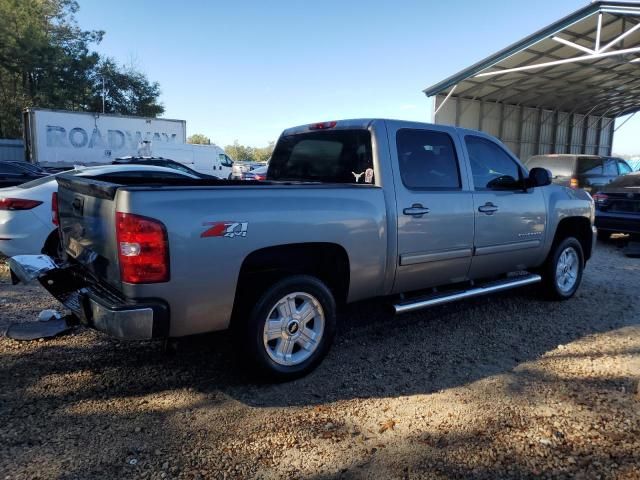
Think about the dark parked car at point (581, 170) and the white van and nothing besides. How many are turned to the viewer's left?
0

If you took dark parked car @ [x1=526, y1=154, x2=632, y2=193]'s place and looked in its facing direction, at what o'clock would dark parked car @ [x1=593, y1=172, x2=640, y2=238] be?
dark parked car @ [x1=593, y1=172, x2=640, y2=238] is roughly at 4 o'clock from dark parked car @ [x1=526, y1=154, x2=632, y2=193].

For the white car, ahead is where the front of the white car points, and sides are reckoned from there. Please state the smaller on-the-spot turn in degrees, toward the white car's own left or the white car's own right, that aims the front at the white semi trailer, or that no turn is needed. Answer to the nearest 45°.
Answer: approximately 45° to the white car's own left

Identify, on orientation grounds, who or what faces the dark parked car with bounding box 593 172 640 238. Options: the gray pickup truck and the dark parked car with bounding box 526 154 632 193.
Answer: the gray pickup truck

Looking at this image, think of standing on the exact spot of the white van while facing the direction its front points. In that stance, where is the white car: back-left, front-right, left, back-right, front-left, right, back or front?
right

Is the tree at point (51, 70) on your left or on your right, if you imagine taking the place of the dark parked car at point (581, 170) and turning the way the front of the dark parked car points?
on your left

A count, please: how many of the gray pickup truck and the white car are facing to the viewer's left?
0

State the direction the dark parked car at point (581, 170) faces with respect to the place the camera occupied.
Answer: facing away from the viewer and to the right of the viewer

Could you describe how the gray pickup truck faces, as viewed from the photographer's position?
facing away from the viewer and to the right of the viewer

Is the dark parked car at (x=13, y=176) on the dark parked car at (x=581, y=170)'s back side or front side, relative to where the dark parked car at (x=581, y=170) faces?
on the back side

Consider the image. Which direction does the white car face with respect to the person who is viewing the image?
facing away from the viewer and to the right of the viewer

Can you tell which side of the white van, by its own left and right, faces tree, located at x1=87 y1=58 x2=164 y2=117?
left

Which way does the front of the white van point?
to the viewer's right
